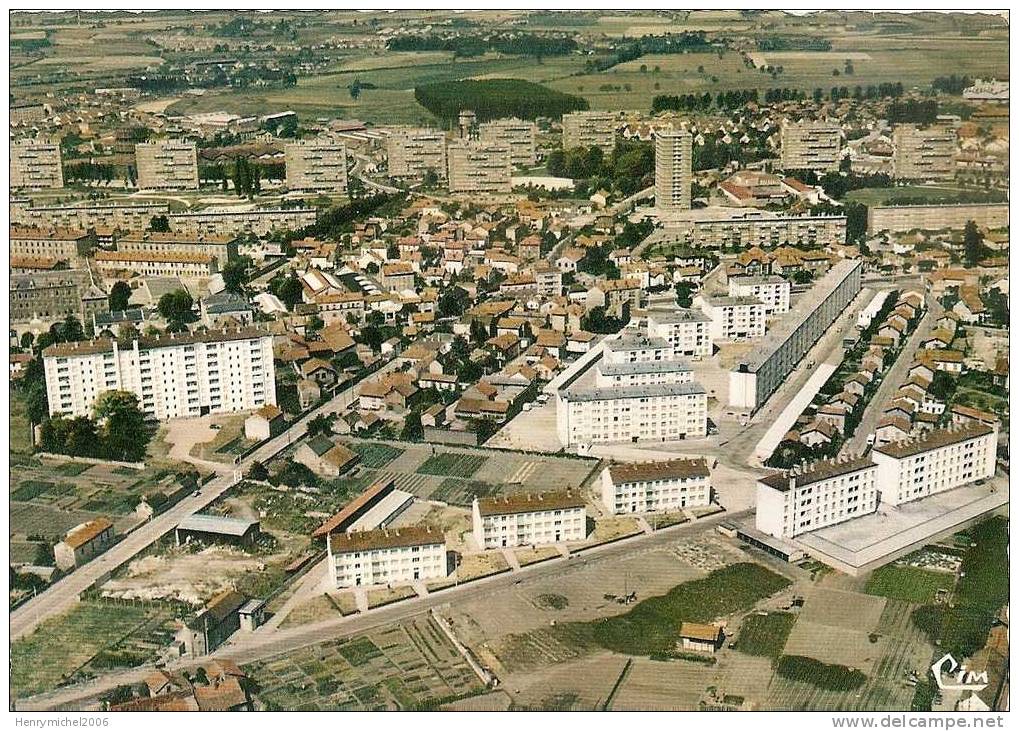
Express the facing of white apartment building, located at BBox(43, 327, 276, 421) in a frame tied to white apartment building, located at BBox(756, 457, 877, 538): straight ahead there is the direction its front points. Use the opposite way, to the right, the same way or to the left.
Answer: the same way

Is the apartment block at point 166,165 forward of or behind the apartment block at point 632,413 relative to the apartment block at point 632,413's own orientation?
behind

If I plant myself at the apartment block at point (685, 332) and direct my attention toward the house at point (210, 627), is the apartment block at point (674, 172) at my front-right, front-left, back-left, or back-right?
back-right

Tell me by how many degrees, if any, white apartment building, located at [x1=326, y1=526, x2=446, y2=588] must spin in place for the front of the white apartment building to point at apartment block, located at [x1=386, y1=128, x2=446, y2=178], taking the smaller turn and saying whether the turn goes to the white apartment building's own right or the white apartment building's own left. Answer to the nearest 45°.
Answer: approximately 180°

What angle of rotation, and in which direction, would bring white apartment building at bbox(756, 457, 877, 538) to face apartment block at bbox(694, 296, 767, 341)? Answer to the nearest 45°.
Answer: approximately 135° to its left

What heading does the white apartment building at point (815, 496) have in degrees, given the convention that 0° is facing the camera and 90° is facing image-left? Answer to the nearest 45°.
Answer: approximately 315°

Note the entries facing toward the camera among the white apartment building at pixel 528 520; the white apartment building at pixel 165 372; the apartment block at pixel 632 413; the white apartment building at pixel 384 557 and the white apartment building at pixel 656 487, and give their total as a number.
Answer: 5

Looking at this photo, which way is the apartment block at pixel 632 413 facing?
toward the camera

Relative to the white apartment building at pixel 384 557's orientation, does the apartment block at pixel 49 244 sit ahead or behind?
behind

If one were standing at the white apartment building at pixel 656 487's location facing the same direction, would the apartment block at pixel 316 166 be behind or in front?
behind

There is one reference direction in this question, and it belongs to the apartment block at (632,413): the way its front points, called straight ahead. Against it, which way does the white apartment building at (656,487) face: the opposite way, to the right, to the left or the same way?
the same way

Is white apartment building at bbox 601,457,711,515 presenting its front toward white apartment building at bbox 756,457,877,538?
no

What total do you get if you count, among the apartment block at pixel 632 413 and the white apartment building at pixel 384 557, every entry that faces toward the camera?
2

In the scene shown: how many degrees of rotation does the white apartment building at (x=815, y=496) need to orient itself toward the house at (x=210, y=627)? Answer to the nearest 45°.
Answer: approximately 90° to its right

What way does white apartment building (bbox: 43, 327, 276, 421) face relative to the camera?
toward the camera

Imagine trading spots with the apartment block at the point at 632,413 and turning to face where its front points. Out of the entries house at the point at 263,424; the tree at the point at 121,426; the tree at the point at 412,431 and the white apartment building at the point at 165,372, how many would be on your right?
4

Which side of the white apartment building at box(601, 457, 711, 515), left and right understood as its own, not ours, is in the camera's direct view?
front

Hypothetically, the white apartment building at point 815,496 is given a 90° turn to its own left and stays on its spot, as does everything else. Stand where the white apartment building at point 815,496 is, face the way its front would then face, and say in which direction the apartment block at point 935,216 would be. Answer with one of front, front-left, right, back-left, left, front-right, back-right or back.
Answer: front-left

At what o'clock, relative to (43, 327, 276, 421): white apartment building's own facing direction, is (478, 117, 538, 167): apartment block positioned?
The apartment block is roughly at 7 o'clock from the white apartment building.
